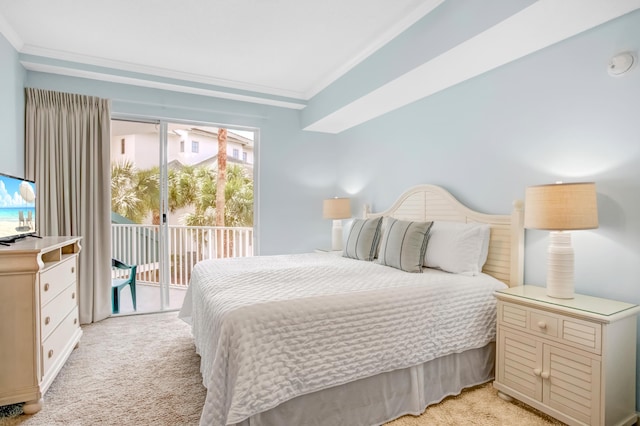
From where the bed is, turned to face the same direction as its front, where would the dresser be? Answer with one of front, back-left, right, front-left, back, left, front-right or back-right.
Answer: front-right

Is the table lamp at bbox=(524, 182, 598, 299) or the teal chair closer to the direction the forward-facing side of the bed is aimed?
the teal chair

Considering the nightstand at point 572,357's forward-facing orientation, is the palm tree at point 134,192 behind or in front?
in front

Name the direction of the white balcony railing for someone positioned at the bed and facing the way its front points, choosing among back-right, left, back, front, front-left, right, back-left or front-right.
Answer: right

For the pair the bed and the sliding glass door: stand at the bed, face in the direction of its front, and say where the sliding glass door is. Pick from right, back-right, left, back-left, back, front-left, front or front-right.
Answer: right

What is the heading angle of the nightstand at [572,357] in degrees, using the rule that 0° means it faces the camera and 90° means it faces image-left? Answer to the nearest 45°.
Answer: approximately 45°
